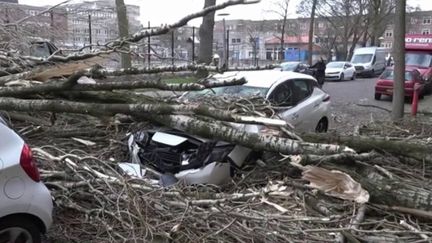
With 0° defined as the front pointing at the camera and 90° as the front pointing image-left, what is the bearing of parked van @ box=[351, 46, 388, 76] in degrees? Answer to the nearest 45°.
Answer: approximately 45°

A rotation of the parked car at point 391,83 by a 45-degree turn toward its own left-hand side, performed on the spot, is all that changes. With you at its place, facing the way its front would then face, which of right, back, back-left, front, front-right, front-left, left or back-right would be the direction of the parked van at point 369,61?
back

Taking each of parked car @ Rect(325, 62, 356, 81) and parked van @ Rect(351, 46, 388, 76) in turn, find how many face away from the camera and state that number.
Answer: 0

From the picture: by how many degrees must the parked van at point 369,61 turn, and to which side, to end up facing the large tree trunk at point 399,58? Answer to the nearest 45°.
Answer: approximately 45° to its left

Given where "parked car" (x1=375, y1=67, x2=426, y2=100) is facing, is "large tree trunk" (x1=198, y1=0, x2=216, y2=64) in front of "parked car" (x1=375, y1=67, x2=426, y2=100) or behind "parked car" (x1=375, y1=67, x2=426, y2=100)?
in front

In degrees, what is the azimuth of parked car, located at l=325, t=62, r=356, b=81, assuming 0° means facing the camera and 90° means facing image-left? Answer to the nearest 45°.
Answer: approximately 45°

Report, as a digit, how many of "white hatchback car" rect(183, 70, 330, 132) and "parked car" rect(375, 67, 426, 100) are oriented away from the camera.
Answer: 0

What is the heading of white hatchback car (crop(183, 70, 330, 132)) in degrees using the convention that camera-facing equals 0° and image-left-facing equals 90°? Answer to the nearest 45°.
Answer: approximately 45°
